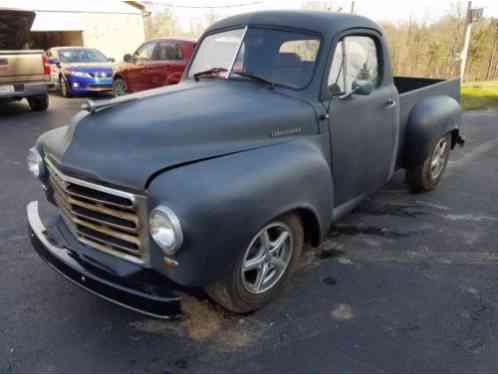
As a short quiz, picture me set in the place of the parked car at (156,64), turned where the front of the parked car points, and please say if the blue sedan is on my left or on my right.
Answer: on my right

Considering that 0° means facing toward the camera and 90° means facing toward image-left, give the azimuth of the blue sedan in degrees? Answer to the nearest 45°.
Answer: approximately 315°

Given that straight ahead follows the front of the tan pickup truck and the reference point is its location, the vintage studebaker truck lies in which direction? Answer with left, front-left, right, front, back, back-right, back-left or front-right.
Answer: back

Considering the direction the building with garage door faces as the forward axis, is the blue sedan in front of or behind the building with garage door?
in front

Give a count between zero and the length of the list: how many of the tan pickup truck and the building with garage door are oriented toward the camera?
1

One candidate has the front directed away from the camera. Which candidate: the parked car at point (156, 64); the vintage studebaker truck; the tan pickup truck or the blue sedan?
the tan pickup truck

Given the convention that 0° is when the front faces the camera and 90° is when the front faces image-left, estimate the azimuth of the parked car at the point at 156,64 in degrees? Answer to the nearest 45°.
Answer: approximately 45°

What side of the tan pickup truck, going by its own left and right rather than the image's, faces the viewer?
back

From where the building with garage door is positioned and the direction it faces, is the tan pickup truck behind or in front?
in front

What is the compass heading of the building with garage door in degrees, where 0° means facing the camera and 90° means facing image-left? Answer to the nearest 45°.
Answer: approximately 0°
